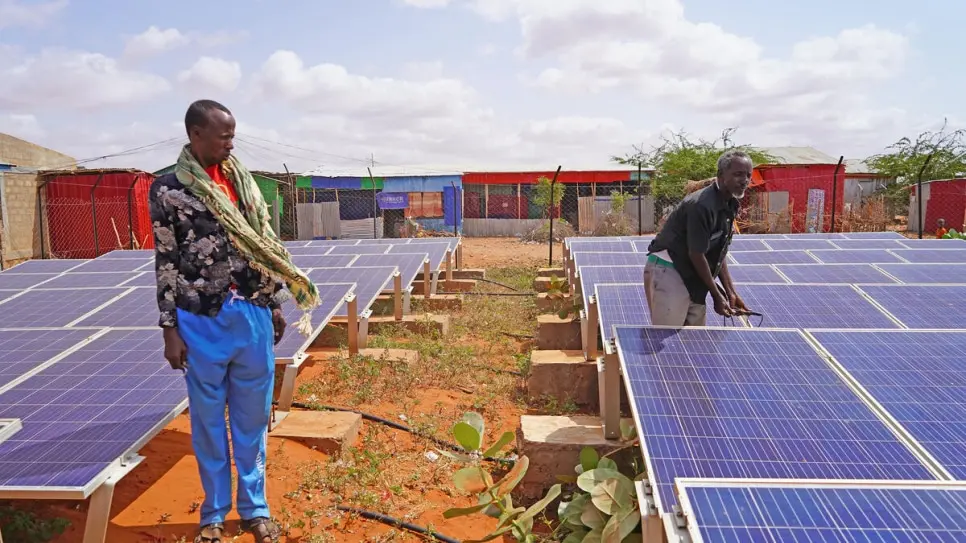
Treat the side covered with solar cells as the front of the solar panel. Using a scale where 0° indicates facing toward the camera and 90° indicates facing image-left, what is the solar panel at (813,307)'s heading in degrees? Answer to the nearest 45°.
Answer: approximately 0°

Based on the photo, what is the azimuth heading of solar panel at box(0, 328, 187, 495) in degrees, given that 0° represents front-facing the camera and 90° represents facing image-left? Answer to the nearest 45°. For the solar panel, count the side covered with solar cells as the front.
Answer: approximately 0°

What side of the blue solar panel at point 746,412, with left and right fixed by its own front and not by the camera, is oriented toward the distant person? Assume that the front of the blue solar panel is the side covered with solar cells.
back
